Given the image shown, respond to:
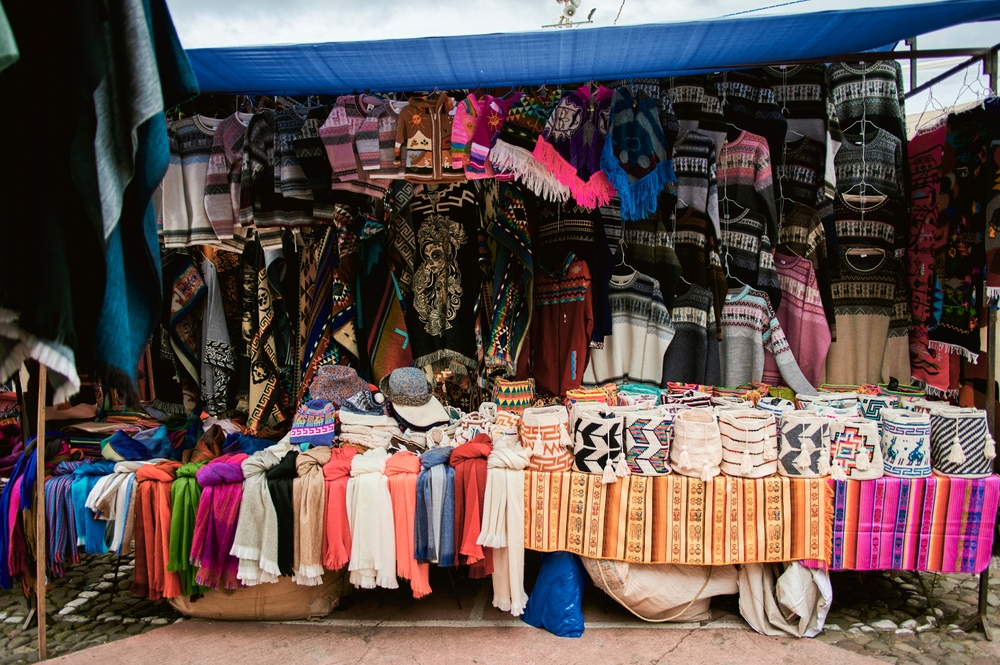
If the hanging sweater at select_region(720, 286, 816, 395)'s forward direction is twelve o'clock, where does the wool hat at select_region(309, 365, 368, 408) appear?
The wool hat is roughly at 2 o'clock from the hanging sweater.

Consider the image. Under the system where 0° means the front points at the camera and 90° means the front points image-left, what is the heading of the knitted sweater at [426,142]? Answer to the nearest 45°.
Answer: approximately 0°

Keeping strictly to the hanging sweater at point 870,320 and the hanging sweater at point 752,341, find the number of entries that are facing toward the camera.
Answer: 2

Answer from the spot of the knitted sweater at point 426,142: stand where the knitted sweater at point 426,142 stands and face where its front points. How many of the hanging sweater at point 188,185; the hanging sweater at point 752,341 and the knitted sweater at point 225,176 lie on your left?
1

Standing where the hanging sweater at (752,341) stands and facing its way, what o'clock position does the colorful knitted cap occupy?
The colorful knitted cap is roughly at 2 o'clock from the hanging sweater.

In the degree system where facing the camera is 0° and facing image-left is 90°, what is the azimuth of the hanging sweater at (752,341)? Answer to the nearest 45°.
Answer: approximately 0°

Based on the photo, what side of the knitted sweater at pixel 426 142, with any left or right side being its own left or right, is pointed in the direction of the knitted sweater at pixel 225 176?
right

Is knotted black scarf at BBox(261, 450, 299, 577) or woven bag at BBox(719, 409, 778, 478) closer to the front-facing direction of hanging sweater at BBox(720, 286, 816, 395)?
the woven bag

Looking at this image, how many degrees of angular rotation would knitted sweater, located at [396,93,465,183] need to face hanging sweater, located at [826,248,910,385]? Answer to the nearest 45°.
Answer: approximately 90° to its left

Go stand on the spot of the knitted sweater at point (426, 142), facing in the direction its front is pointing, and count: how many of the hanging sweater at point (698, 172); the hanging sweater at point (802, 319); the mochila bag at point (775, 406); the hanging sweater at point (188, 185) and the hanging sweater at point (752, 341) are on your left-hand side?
4
